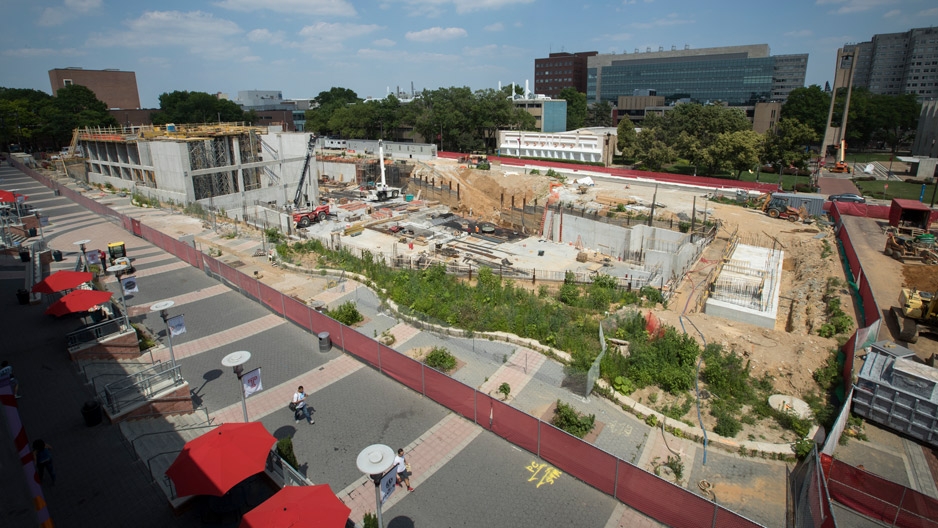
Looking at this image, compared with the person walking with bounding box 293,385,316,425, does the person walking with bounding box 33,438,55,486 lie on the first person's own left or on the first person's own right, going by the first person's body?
on the first person's own right

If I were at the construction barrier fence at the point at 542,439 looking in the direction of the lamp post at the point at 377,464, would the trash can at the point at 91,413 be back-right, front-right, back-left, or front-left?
front-right

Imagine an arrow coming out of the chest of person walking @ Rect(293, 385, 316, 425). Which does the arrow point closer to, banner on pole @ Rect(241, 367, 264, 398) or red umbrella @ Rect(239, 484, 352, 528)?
the red umbrella

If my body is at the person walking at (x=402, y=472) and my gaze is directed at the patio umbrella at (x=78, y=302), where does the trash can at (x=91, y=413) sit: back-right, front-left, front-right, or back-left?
front-left

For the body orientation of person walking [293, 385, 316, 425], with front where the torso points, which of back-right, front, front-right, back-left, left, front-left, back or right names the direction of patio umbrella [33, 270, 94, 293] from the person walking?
back

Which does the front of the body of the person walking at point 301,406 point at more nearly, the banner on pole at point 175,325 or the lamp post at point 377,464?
the lamp post

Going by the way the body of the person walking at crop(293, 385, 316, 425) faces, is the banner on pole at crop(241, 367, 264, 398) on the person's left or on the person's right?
on the person's right

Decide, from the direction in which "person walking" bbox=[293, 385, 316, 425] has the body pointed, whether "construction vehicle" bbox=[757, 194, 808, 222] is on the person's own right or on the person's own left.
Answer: on the person's own left

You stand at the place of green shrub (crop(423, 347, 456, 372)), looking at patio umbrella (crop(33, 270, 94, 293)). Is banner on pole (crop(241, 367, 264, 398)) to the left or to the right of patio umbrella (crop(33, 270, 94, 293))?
left

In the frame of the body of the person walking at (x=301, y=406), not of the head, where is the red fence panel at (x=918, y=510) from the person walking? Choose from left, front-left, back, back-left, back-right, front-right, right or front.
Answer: front

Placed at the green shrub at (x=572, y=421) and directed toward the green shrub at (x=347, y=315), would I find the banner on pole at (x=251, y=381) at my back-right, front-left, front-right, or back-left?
front-left
